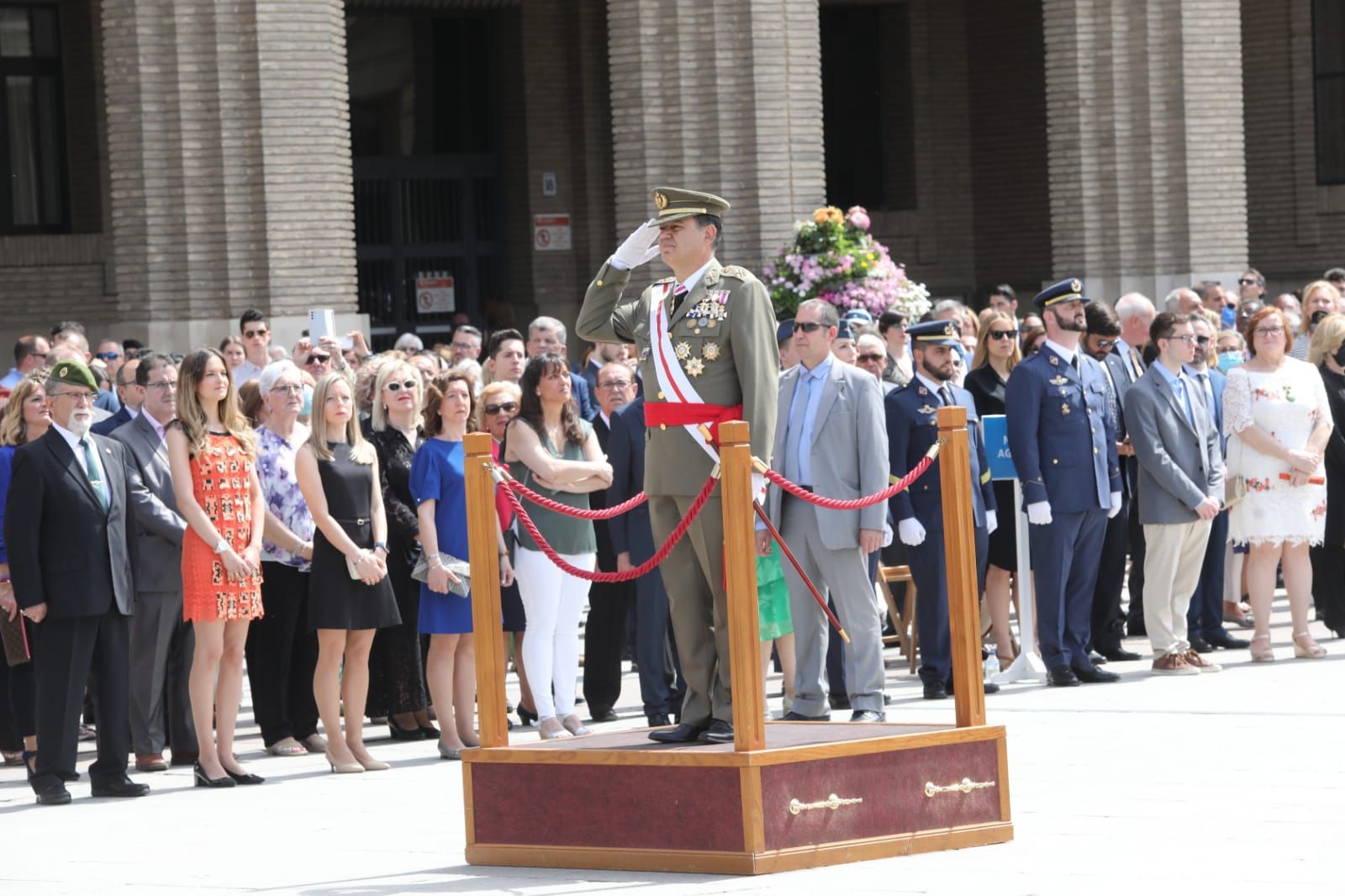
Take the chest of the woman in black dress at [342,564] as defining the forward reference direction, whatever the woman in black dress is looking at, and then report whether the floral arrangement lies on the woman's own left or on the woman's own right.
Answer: on the woman's own left

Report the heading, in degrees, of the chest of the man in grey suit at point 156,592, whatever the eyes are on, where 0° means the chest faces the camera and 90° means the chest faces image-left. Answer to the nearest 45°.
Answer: approximately 315°

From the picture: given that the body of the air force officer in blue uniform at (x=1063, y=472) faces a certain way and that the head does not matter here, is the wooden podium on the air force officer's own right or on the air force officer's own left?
on the air force officer's own right

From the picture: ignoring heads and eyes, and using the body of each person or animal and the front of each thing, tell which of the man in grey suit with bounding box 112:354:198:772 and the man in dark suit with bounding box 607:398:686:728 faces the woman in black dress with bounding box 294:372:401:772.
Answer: the man in grey suit

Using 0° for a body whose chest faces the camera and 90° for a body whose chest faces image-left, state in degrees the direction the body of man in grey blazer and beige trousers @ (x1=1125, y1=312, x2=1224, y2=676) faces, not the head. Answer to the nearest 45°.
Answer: approximately 315°

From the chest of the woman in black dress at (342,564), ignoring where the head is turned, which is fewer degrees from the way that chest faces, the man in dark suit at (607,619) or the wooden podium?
the wooden podium

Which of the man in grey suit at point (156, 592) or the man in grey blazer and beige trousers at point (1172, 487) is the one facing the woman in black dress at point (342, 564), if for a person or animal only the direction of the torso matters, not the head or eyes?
the man in grey suit at point (156, 592)

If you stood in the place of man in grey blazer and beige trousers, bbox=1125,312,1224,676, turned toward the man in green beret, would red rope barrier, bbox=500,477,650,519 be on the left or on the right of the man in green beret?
left

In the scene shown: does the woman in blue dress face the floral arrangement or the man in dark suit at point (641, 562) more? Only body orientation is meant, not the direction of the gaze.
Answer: the man in dark suit

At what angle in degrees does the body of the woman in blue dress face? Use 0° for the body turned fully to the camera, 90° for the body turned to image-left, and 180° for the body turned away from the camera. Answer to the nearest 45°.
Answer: approximately 315°

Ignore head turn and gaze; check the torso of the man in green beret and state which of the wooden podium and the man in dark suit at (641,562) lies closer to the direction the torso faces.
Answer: the wooden podium

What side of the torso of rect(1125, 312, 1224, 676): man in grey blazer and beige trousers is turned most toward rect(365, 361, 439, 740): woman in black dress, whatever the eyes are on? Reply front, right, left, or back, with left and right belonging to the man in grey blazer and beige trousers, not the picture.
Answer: right
